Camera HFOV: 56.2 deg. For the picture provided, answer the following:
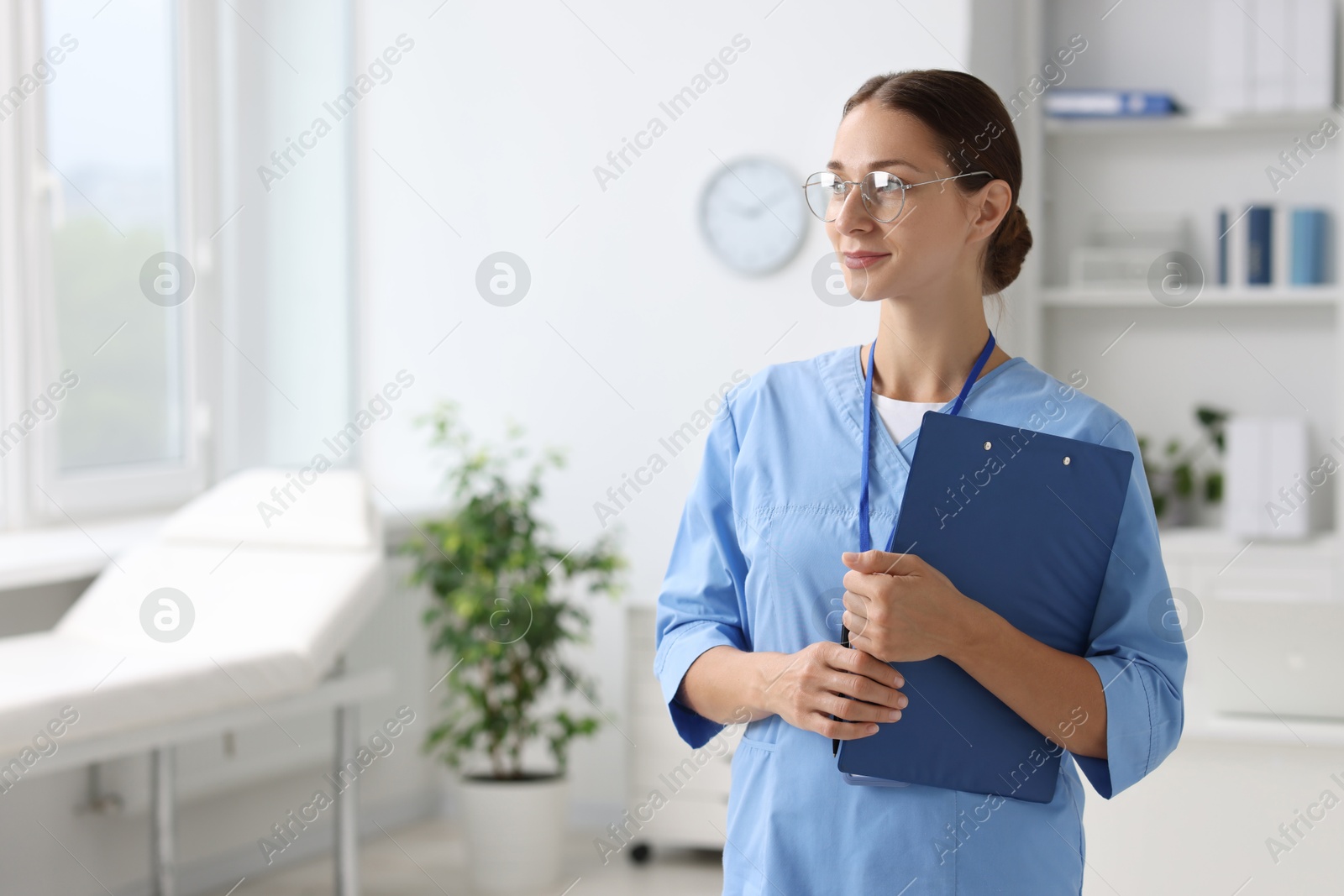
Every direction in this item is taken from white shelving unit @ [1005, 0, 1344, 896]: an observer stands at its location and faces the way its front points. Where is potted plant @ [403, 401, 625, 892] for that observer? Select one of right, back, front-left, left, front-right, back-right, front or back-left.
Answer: front-right

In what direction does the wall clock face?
toward the camera

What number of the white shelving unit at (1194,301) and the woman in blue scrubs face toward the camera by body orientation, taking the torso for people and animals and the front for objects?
2

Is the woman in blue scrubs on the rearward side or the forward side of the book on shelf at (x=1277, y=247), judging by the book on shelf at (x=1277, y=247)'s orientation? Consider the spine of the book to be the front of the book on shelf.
on the forward side

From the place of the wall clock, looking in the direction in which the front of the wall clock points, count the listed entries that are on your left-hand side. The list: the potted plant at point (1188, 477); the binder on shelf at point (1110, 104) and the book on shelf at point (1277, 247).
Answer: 3

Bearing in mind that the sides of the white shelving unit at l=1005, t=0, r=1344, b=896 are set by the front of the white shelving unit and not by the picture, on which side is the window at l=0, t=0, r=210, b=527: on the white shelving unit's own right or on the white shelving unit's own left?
on the white shelving unit's own right

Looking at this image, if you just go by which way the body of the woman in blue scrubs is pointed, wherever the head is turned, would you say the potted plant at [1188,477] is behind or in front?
behind

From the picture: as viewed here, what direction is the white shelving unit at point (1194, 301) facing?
toward the camera

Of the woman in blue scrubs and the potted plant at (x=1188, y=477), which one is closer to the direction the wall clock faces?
the woman in blue scrubs

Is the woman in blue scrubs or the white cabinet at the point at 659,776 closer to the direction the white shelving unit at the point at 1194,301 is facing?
the woman in blue scrubs

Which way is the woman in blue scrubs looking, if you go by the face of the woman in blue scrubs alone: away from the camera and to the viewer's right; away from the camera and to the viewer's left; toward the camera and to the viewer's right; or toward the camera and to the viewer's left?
toward the camera and to the viewer's left
